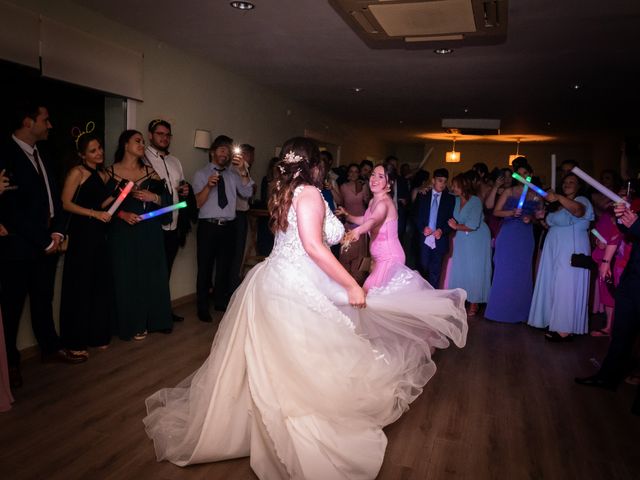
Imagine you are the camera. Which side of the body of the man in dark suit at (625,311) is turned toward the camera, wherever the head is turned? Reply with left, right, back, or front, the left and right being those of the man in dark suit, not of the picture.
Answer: left

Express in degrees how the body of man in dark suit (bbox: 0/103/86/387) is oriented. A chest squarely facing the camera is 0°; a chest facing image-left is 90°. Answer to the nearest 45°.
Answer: approximately 315°

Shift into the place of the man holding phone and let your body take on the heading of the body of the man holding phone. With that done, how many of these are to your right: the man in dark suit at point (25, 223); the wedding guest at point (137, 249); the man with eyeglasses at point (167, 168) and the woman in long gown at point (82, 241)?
4

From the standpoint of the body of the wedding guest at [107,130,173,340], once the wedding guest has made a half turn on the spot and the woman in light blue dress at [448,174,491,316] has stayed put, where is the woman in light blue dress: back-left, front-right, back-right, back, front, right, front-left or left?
back-right

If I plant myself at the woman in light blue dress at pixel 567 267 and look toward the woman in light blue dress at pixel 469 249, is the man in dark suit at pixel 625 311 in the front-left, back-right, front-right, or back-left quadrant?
back-left

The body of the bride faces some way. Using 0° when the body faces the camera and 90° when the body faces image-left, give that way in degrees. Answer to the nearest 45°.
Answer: approximately 225°

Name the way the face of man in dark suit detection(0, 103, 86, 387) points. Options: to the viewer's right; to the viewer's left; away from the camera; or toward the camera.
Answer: to the viewer's right

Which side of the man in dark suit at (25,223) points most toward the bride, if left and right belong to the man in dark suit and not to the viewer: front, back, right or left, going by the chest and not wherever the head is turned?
front

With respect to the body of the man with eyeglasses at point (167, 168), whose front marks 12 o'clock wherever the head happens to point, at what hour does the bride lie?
The bride is roughly at 1 o'clock from the man with eyeglasses.

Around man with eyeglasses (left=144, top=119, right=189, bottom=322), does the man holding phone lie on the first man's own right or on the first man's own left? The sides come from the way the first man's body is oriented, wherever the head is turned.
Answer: on the first man's own left

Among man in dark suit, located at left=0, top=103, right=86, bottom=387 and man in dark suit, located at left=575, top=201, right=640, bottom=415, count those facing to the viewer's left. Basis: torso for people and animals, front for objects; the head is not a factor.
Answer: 1

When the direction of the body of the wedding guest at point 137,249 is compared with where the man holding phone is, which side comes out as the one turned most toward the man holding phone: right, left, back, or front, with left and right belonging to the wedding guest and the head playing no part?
left

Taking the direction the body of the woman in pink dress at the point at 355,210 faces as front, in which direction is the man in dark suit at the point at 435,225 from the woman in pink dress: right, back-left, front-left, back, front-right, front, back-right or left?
front-left
